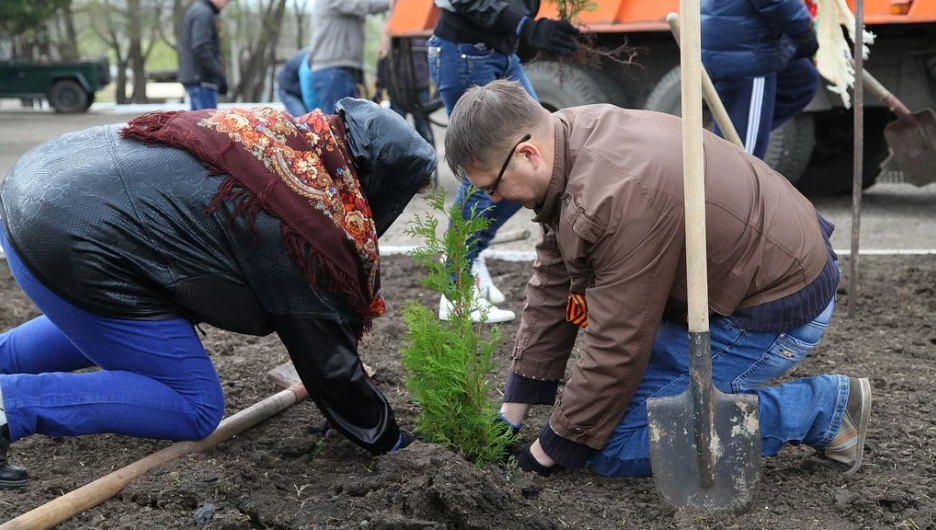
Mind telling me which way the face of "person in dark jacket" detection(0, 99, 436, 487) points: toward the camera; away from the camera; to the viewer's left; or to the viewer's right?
to the viewer's right

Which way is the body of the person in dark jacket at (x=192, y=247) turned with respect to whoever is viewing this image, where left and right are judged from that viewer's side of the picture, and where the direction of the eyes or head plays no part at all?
facing to the right of the viewer

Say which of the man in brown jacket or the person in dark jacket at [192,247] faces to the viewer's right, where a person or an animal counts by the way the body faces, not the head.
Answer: the person in dark jacket

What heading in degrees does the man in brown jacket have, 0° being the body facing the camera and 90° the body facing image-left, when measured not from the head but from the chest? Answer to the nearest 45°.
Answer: approximately 90°

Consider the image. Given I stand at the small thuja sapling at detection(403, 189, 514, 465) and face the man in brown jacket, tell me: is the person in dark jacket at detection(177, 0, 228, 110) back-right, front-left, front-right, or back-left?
back-left

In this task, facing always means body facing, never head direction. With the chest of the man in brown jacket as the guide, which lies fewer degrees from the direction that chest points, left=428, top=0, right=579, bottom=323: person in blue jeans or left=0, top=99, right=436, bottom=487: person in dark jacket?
the person in dark jacket

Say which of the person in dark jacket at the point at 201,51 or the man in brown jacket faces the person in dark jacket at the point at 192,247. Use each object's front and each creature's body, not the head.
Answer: the man in brown jacket

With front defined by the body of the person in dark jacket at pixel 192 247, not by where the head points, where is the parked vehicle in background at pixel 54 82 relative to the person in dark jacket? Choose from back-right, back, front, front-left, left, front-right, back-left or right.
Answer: left
